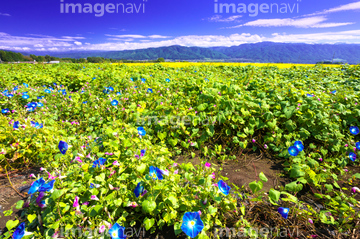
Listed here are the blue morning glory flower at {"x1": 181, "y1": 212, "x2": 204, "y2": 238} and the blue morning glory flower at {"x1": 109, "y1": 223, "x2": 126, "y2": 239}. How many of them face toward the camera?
2

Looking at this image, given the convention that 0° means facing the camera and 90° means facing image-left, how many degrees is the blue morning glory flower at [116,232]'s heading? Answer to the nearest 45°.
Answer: approximately 0°

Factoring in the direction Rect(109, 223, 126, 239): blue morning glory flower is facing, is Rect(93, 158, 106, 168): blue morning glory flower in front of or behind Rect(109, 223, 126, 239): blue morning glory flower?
behind
